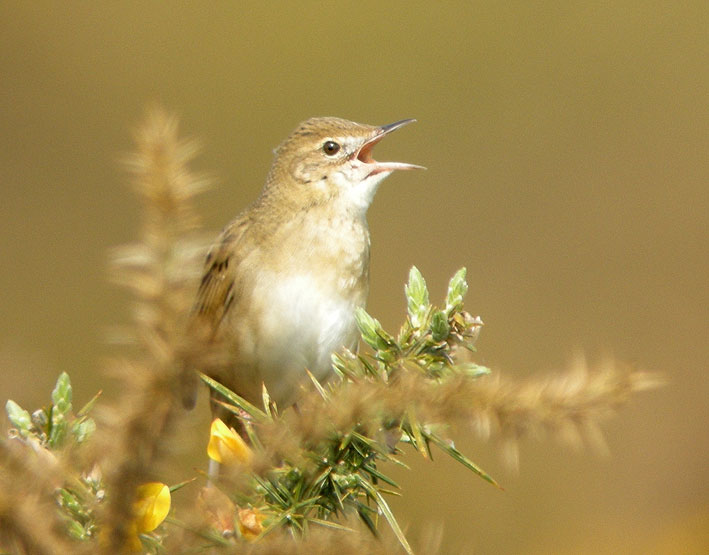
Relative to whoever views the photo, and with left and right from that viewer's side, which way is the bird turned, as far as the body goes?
facing the viewer and to the right of the viewer
